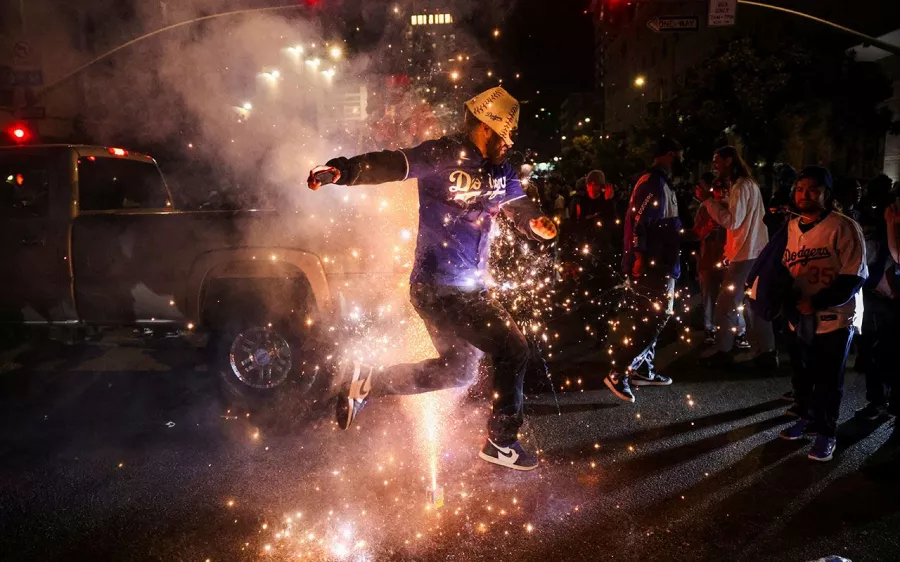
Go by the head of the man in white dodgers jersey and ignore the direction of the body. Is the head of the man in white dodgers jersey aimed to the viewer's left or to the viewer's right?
to the viewer's left

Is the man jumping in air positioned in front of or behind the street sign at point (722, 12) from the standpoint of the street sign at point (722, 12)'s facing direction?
in front

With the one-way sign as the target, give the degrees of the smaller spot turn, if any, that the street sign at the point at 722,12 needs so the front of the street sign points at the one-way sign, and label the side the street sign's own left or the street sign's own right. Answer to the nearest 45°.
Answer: approximately 45° to the street sign's own right

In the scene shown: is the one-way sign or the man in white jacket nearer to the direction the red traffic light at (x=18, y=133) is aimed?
the man in white jacket

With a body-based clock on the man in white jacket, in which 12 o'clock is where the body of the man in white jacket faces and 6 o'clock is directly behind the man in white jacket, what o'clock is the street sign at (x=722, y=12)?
The street sign is roughly at 3 o'clock from the man in white jacket.

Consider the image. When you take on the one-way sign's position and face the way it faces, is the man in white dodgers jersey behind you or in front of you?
in front

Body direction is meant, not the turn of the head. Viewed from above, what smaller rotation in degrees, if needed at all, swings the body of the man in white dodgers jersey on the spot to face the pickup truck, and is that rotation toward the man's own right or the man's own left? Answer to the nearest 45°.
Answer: approximately 45° to the man's own right

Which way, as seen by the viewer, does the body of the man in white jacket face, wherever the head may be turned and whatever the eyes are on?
to the viewer's left

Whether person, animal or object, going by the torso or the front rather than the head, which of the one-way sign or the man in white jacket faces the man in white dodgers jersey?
the one-way sign

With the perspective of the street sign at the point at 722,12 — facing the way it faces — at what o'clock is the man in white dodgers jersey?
The man in white dodgers jersey is roughly at 12 o'clock from the street sign.

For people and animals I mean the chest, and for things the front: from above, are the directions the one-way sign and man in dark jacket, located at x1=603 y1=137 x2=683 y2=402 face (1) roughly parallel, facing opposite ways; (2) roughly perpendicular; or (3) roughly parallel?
roughly perpendicular
